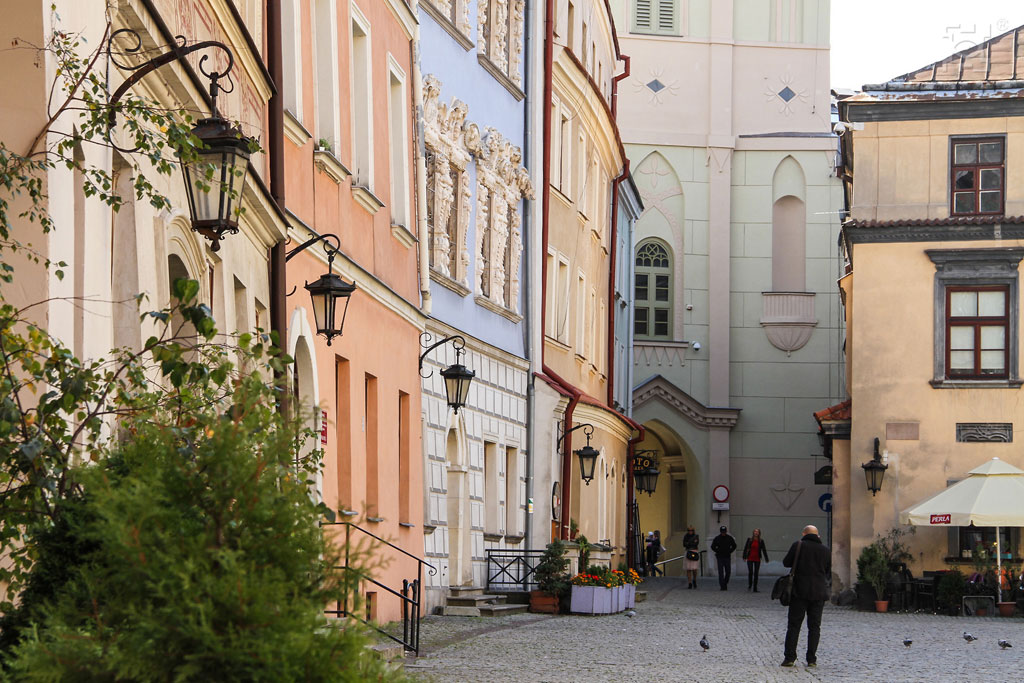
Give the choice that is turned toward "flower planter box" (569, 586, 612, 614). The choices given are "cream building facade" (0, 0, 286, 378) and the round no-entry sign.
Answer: the round no-entry sign

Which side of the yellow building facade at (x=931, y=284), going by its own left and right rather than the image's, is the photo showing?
front

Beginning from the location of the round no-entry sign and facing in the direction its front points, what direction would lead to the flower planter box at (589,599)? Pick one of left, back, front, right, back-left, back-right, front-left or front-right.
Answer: front

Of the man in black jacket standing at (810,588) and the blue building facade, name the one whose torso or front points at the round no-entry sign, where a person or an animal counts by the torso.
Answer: the man in black jacket standing

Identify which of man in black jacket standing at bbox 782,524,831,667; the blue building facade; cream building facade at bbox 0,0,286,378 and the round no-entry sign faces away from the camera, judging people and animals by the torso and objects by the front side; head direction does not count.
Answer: the man in black jacket standing

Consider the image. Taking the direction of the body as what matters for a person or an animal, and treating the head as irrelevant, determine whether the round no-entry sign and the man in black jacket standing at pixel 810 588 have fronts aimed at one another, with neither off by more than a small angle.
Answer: yes

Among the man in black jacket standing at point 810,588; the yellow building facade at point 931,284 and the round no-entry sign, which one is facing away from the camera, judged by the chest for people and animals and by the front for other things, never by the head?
the man in black jacket standing

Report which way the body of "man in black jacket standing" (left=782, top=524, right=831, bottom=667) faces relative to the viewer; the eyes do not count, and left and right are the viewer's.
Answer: facing away from the viewer

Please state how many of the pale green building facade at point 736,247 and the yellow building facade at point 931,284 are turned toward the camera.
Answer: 2

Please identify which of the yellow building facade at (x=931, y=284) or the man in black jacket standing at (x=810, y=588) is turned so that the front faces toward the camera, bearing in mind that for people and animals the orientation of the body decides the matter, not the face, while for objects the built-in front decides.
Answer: the yellow building facade

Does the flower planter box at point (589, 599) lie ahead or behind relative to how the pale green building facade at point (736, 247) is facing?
ahead

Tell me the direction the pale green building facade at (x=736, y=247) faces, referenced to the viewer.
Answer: facing the viewer

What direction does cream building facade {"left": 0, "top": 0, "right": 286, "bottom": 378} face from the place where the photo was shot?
facing the viewer and to the right of the viewer

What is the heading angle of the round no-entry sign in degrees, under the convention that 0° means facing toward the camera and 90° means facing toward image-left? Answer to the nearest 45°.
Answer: approximately 0°
